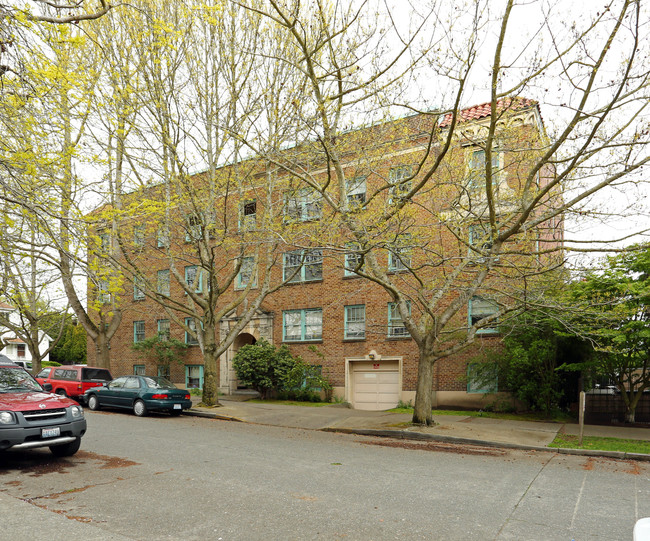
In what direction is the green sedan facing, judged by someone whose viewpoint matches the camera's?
facing away from the viewer and to the left of the viewer

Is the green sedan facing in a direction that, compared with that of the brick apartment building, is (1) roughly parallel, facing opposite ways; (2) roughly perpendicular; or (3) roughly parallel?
roughly perpendicular

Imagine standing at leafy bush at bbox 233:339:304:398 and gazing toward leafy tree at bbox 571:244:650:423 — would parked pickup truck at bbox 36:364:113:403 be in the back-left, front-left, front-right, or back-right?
back-right

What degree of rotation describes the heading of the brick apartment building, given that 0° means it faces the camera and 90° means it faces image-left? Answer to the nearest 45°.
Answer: approximately 45°

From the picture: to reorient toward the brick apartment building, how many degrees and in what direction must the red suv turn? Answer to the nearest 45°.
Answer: approximately 90° to its left

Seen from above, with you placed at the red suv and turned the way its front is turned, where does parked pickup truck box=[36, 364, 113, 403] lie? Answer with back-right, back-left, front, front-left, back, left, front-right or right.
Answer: back-left

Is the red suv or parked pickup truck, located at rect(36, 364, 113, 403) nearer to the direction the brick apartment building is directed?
the red suv

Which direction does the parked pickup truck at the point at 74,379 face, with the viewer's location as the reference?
facing away from the viewer and to the left of the viewer

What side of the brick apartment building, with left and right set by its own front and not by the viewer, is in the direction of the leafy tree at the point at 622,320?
left

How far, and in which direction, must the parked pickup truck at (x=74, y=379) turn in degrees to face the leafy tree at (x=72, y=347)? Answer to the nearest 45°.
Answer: approximately 45° to its right
